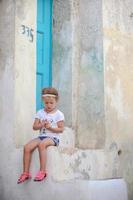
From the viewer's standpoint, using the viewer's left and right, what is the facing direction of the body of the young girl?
facing the viewer and to the left of the viewer
